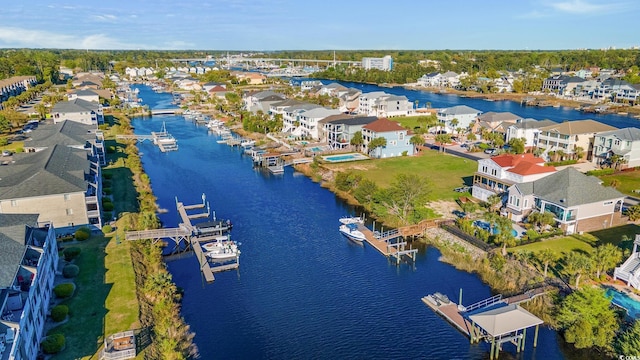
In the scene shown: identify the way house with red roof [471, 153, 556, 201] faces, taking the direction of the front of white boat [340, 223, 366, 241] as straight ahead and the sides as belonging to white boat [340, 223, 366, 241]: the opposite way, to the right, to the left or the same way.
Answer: to the right

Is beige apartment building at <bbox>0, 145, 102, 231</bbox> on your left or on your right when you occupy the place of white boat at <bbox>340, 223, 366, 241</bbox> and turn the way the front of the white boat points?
on your right

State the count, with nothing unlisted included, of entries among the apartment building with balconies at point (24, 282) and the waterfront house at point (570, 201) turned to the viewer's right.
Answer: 1

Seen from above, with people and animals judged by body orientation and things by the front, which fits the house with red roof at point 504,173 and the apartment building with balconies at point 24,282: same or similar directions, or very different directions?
very different directions

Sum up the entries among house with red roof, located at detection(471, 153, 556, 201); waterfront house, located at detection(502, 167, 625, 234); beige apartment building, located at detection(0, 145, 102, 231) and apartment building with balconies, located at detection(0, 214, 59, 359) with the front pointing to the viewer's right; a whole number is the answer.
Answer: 2
